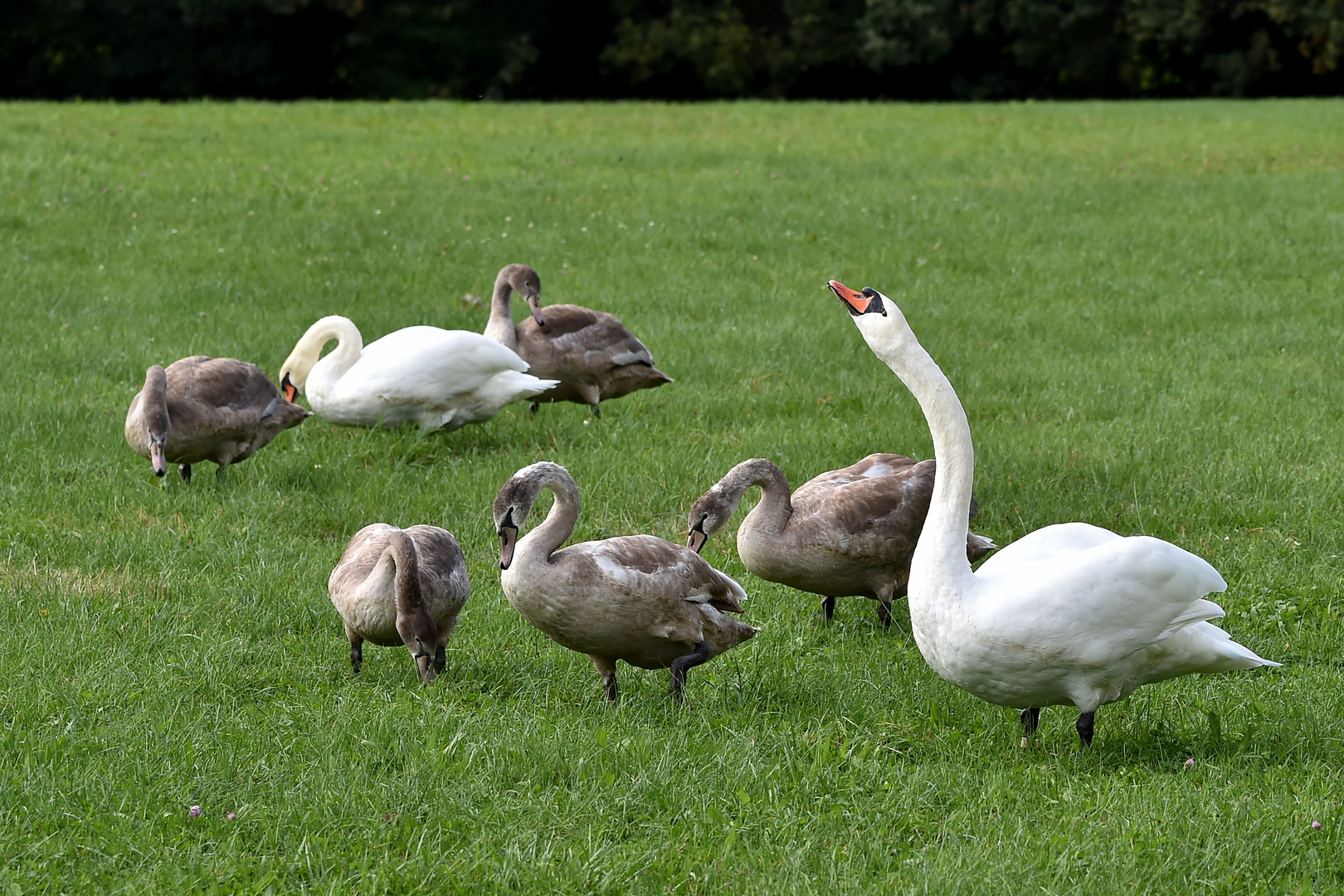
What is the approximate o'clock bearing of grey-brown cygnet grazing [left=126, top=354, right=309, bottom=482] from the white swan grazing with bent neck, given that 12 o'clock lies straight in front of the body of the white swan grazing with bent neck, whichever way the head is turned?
The grey-brown cygnet grazing is roughly at 11 o'clock from the white swan grazing with bent neck.

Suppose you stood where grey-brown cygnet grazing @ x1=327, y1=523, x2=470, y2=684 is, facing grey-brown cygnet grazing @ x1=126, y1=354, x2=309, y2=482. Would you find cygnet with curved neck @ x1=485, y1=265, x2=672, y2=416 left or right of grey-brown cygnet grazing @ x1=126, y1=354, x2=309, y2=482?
right

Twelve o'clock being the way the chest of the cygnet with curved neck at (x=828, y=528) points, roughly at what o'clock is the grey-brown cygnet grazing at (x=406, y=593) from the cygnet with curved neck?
The grey-brown cygnet grazing is roughly at 11 o'clock from the cygnet with curved neck.

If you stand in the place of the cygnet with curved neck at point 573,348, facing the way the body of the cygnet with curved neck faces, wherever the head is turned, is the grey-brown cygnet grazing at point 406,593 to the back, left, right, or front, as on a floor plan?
left

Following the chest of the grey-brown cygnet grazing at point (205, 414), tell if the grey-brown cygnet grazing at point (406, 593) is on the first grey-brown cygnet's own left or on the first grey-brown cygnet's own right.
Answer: on the first grey-brown cygnet's own left

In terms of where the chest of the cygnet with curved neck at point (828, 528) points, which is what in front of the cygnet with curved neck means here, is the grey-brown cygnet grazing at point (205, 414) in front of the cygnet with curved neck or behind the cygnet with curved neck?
in front

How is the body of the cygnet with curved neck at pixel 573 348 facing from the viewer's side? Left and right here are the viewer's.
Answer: facing to the left of the viewer

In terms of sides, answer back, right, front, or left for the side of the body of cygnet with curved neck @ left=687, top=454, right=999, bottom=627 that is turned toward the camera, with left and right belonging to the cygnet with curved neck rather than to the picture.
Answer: left

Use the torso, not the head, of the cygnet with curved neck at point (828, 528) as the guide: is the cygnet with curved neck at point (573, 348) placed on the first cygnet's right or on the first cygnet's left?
on the first cygnet's right

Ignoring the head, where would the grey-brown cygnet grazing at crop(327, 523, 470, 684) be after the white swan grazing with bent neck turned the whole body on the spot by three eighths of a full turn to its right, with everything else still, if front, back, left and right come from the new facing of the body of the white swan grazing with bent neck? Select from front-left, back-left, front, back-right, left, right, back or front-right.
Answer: back-right

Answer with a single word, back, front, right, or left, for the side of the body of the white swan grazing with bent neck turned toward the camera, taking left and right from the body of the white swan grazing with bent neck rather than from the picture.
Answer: left

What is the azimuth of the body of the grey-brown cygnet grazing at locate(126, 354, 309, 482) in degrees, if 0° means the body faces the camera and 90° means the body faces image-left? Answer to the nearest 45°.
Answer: approximately 45°
